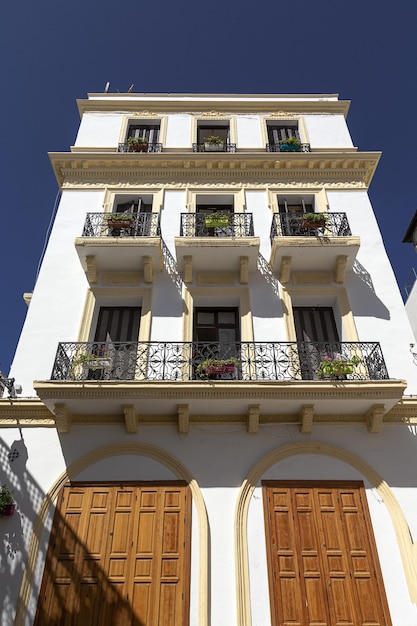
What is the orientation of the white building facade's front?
toward the camera

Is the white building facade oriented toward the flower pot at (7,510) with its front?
no

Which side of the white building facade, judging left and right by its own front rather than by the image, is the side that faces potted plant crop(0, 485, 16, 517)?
right
